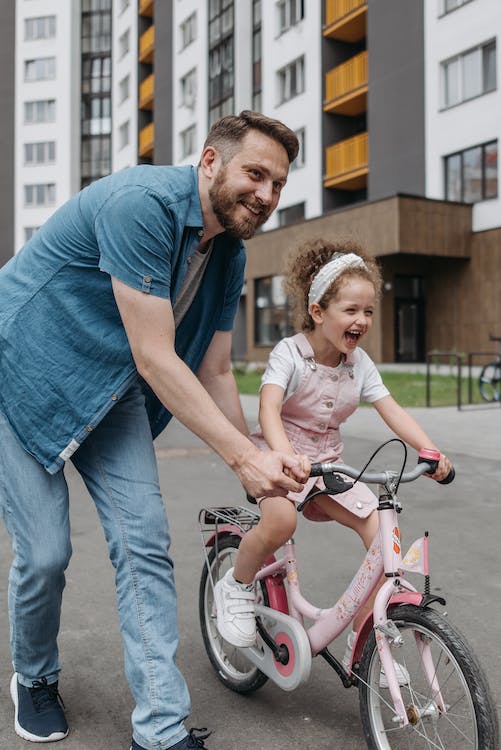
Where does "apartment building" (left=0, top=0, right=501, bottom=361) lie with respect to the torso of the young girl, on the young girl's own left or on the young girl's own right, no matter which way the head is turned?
on the young girl's own left

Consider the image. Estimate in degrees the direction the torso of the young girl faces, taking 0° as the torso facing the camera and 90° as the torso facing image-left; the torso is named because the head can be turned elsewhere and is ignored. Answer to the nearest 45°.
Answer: approximately 315°

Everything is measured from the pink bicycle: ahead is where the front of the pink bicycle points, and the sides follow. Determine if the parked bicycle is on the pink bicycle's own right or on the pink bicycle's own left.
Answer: on the pink bicycle's own left

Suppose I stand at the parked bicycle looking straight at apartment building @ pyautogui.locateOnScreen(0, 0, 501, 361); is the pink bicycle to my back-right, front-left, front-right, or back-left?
back-left

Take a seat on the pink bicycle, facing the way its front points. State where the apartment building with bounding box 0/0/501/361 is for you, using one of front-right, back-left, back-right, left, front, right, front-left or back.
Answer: back-left

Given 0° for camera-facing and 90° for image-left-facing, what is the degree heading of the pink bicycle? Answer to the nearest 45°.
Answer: approximately 315°

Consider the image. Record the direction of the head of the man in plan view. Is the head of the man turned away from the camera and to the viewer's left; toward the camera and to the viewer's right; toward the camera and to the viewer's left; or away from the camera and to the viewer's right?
toward the camera and to the viewer's right
